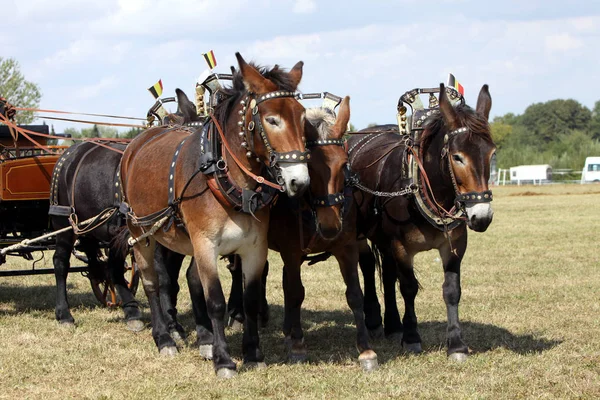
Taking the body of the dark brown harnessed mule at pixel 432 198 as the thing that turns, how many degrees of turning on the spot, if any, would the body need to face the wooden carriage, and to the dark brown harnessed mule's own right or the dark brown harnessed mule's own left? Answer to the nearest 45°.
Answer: approximately 135° to the dark brown harnessed mule's own right

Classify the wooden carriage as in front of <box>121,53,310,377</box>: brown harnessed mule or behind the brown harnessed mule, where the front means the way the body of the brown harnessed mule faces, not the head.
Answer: behind

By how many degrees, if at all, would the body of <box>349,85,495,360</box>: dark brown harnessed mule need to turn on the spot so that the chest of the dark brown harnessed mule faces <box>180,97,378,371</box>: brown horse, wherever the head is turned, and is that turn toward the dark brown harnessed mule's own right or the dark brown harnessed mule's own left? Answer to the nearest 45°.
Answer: approximately 90° to the dark brown harnessed mule's own right

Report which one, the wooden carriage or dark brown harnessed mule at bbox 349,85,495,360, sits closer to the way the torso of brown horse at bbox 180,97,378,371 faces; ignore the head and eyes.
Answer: the dark brown harnessed mule

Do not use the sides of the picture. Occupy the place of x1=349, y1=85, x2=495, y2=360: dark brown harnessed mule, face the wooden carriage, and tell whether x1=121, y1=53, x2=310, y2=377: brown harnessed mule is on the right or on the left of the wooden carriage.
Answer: left

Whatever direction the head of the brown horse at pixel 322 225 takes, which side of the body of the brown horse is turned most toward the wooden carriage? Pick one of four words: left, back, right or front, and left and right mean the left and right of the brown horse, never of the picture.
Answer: back

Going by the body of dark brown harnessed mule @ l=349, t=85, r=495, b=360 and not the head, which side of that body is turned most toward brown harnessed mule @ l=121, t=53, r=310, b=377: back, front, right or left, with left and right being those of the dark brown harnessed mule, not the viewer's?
right

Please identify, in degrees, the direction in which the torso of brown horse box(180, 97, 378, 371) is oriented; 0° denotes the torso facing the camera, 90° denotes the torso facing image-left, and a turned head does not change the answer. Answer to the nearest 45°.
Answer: approximately 315°

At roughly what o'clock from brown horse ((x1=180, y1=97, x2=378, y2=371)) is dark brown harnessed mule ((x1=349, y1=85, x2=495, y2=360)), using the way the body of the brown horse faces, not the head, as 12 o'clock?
The dark brown harnessed mule is roughly at 10 o'clock from the brown horse.
